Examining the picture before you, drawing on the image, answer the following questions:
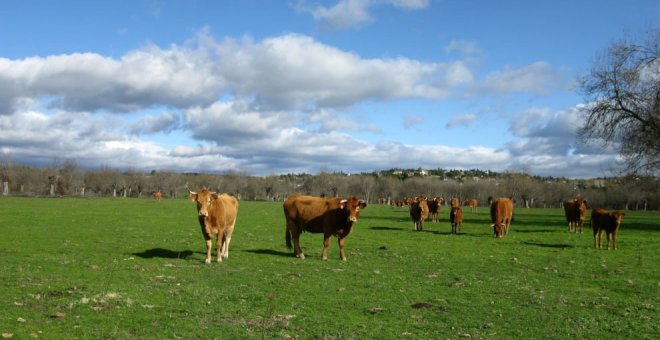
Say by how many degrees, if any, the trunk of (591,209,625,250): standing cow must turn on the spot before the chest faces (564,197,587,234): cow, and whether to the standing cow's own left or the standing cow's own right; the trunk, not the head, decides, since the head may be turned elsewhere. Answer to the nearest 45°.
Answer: approximately 135° to the standing cow's own left

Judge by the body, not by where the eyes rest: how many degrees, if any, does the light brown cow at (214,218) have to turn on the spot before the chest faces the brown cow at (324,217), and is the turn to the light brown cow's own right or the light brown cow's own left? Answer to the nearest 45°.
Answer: approximately 135° to the light brown cow's own left

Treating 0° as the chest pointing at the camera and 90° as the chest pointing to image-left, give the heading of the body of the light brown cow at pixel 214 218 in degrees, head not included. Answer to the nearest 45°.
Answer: approximately 45°

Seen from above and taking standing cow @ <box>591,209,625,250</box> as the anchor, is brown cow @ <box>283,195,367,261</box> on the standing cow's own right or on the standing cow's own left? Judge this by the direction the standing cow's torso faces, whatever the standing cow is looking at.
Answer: on the standing cow's own right

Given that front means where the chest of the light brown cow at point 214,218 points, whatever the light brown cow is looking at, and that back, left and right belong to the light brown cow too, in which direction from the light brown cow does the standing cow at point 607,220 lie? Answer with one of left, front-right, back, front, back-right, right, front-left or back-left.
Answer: back-left

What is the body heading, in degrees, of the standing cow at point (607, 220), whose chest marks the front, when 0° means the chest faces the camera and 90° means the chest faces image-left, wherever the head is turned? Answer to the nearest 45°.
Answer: approximately 315°
